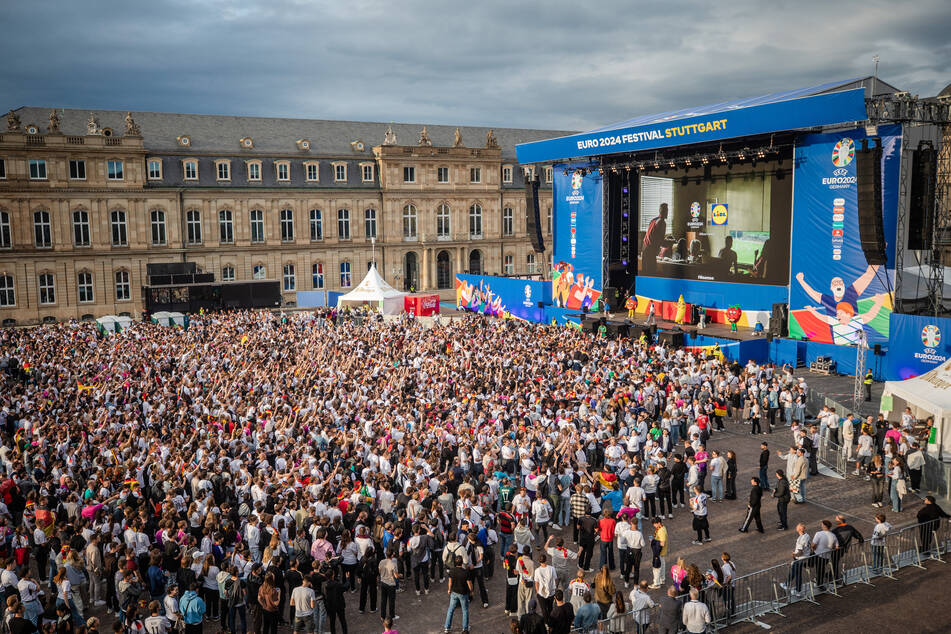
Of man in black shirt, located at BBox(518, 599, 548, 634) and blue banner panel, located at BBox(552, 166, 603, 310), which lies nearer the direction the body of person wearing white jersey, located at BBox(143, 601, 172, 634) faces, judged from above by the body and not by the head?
the blue banner panel

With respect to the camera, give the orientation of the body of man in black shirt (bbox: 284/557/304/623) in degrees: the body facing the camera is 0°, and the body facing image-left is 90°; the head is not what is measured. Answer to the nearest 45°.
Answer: approximately 225°

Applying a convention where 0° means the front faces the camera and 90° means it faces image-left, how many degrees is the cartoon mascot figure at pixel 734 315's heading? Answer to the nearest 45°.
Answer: approximately 45°

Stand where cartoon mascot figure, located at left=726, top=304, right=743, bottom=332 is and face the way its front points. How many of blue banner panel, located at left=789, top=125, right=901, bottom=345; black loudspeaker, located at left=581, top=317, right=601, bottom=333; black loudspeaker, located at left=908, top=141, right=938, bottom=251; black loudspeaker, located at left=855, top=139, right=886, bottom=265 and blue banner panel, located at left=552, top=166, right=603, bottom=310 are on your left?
3

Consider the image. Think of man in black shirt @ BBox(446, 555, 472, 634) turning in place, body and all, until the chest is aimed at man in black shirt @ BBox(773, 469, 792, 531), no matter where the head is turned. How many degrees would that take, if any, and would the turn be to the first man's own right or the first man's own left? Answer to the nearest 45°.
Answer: approximately 45° to the first man's own right

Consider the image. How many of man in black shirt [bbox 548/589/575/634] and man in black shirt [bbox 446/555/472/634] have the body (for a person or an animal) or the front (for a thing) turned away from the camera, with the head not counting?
2

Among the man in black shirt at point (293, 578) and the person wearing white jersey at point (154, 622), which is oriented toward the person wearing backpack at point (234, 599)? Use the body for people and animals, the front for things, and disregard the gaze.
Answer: the person wearing white jersey at point (154, 622)

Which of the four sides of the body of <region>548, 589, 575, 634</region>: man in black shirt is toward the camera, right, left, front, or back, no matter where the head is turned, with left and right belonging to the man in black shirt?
back

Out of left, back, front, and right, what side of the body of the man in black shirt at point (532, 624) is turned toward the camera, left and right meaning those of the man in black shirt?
back

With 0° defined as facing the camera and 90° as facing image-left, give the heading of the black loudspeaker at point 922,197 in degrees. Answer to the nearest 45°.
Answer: approximately 45°
